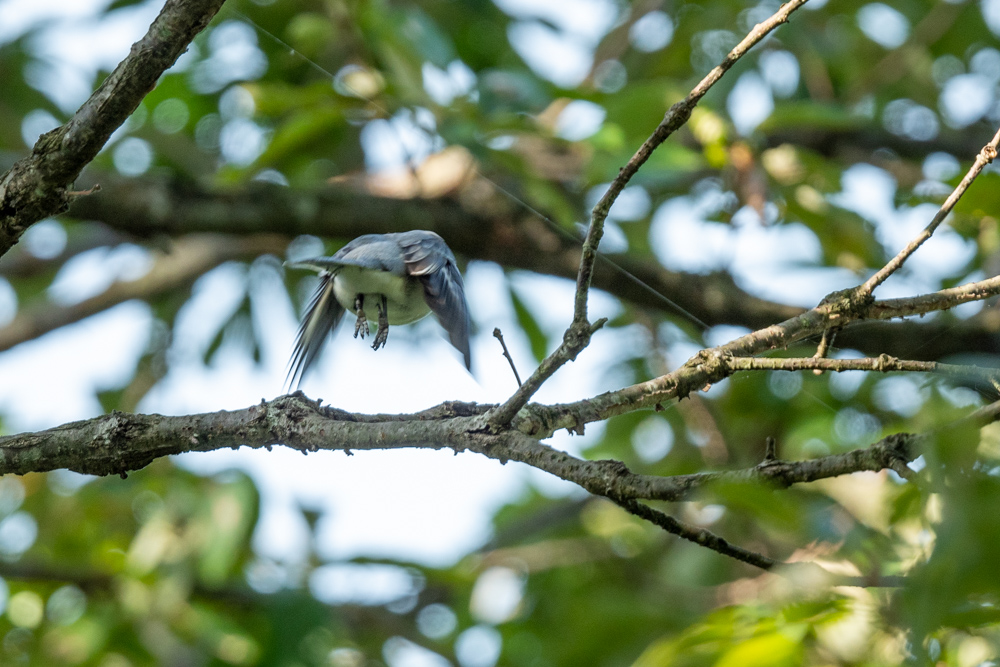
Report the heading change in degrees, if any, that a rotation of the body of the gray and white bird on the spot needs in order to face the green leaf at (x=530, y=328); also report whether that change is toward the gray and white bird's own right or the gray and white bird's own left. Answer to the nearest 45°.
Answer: approximately 45° to the gray and white bird's own left
